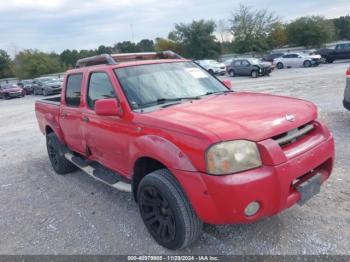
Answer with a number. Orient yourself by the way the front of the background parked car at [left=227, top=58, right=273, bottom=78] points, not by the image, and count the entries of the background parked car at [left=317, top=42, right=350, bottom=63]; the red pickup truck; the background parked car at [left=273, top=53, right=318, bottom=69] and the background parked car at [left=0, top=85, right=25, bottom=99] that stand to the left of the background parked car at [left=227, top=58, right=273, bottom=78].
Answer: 2

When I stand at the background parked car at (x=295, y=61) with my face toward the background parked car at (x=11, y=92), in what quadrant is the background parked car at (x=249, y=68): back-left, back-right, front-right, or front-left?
front-left

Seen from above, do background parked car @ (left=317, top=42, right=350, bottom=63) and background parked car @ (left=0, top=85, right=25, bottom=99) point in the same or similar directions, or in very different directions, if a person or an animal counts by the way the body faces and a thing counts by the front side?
very different directions

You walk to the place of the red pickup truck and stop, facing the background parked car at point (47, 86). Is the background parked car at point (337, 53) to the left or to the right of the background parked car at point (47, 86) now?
right

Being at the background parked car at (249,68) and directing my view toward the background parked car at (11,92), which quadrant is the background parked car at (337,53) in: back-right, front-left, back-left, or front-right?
back-right

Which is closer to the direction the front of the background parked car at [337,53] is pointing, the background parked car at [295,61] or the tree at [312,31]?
the background parked car

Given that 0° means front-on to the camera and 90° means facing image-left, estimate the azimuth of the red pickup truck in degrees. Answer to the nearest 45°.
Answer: approximately 315°

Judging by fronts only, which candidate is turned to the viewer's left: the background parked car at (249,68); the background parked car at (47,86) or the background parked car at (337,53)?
the background parked car at (337,53)

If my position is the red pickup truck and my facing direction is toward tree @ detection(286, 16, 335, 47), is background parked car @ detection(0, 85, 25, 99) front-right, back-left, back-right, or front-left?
front-left

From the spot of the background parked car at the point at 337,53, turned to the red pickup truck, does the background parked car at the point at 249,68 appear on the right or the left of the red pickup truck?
right

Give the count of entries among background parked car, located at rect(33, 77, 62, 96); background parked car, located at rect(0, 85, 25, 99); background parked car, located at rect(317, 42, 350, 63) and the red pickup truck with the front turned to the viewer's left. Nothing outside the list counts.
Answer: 1

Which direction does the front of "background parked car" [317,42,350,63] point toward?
to the viewer's left
